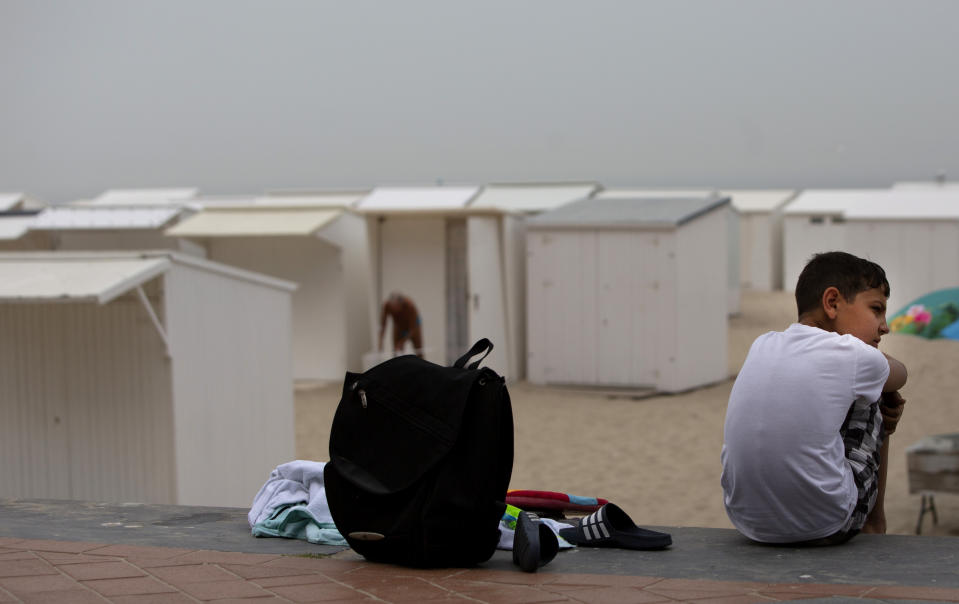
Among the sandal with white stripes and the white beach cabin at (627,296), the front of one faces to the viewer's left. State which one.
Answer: the sandal with white stripes

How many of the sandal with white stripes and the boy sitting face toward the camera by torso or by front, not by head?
0

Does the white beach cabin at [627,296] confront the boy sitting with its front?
yes

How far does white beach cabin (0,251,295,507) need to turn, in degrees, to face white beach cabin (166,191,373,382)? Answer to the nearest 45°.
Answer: approximately 135° to its right

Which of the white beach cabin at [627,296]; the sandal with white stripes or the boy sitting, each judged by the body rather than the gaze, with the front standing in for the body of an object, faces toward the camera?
the white beach cabin

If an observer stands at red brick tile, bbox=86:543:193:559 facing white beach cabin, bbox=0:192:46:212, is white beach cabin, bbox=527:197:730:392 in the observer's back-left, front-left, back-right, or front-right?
front-right

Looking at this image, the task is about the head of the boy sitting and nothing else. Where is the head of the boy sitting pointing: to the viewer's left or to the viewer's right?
to the viewer's right

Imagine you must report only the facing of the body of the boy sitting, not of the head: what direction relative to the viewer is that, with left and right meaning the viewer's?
facing away from the viewer and to the right of the viewer

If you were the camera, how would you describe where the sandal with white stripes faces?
facing to the left of the viewer

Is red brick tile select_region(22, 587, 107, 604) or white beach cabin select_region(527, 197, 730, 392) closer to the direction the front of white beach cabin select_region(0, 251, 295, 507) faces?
the red brick tile

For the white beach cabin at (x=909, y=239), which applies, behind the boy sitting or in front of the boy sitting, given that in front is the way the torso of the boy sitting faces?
in front

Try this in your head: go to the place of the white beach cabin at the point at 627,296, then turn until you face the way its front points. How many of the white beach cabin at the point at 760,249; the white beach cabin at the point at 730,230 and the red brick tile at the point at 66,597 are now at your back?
2

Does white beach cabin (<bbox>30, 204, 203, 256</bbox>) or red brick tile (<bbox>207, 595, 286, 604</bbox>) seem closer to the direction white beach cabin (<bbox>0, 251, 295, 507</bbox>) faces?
the red brick tile

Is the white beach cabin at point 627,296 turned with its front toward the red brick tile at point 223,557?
yes

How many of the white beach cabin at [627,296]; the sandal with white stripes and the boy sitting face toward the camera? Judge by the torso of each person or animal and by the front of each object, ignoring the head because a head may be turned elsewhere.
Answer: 1

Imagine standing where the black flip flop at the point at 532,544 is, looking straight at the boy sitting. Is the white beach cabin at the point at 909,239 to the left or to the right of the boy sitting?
left

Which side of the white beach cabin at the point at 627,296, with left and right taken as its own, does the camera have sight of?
front

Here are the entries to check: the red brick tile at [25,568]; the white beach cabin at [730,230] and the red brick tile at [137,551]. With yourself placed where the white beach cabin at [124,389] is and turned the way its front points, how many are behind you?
1

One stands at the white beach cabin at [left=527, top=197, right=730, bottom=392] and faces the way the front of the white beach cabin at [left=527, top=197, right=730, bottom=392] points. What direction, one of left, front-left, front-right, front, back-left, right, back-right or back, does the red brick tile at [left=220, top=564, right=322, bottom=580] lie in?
front
